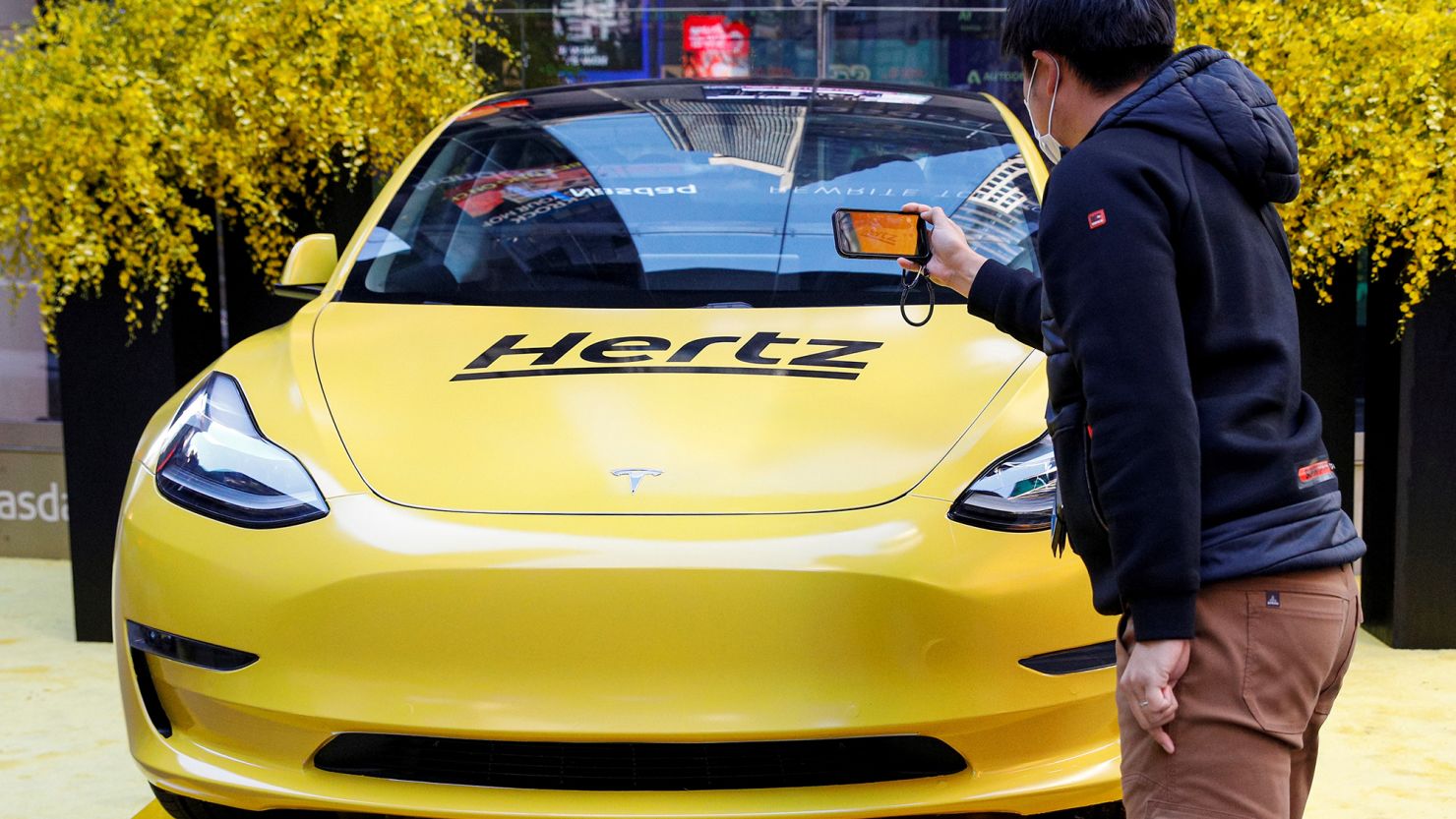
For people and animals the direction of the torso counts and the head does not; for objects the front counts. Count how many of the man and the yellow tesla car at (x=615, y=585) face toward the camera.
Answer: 1

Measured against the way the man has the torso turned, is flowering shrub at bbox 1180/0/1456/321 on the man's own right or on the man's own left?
on the man's own right

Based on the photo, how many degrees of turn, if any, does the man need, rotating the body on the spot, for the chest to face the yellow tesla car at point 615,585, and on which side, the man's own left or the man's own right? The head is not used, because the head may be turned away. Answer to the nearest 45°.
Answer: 0° — they already face it

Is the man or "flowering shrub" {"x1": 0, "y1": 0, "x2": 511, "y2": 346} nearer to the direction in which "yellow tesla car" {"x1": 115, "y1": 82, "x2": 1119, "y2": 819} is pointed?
the man

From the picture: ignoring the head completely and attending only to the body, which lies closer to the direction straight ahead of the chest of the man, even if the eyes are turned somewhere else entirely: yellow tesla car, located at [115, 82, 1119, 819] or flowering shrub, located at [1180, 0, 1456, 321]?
the yellow tesla car

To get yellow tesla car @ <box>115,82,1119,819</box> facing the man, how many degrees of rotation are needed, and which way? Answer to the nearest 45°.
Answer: approximately 45° to its left

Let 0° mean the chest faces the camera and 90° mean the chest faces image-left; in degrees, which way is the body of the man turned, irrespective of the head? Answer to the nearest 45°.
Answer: approximately 135°

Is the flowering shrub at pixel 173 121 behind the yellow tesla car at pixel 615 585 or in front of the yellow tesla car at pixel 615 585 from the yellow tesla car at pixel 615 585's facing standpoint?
behind

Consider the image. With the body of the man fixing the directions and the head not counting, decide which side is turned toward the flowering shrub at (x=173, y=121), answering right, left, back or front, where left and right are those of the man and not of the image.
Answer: front

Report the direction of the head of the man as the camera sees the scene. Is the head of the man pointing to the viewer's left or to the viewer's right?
to the viewer's left

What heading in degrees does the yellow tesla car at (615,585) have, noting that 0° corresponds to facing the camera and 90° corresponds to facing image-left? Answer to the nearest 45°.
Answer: approximately 0°

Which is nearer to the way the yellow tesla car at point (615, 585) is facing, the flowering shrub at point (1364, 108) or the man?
the man
